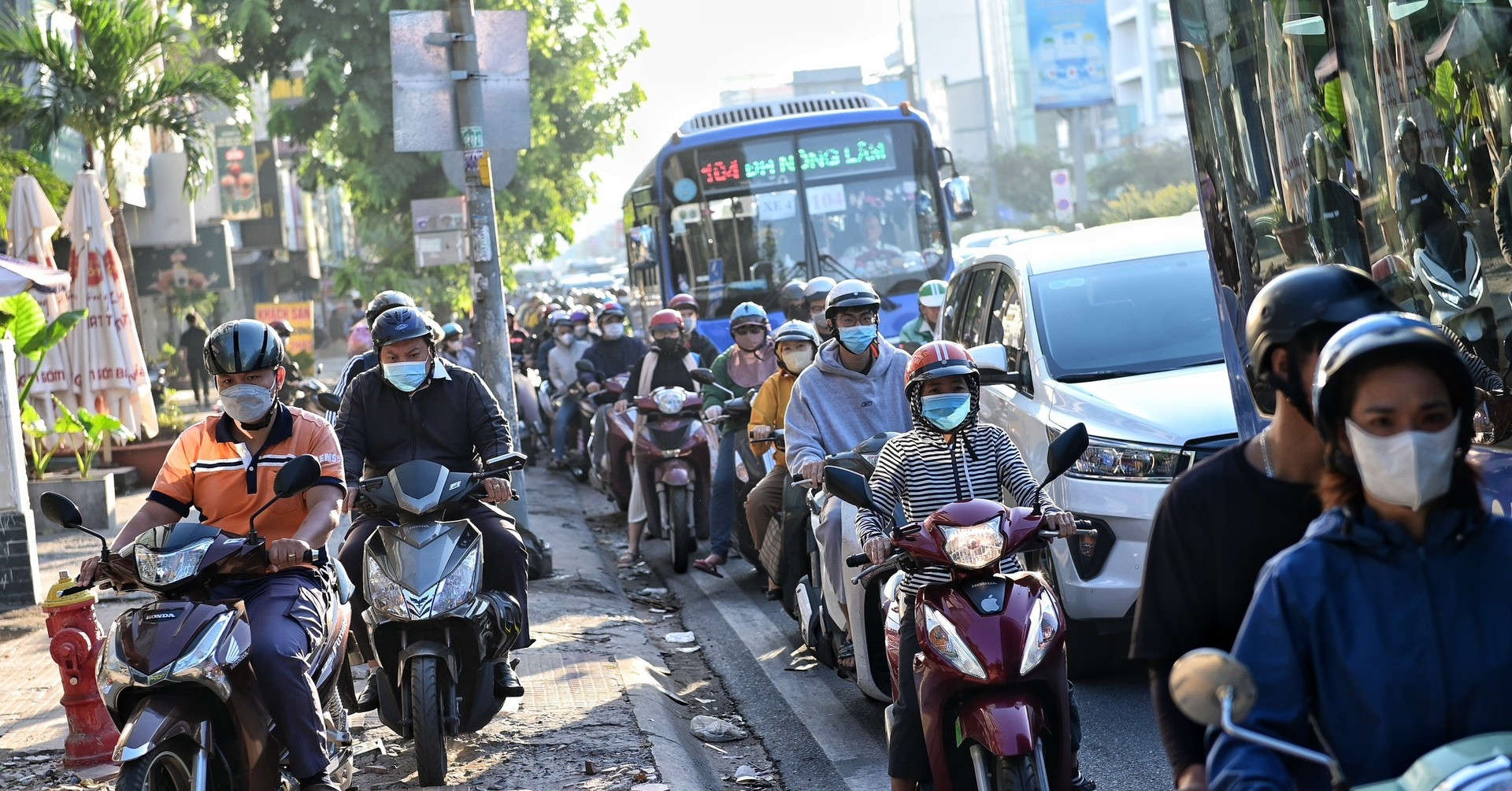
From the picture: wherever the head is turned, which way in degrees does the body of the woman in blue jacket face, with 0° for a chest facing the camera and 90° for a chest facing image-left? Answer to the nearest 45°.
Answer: approximately 0°

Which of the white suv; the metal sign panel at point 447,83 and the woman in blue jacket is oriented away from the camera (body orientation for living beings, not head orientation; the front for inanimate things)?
the metal sign panel

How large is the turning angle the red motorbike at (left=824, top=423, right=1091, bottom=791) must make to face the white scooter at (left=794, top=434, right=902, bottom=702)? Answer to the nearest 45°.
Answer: approximately 180°

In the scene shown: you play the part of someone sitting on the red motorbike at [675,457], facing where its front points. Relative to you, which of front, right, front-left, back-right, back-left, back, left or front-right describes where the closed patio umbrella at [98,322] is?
back-right

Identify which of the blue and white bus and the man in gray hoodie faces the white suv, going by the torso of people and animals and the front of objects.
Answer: the blue and white bus

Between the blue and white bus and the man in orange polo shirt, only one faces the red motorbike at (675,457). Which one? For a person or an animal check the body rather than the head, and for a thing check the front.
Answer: the blue and white bus

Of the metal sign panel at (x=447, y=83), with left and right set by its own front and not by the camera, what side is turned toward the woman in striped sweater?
back

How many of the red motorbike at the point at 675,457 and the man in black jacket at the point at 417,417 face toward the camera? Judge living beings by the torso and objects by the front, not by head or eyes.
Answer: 2

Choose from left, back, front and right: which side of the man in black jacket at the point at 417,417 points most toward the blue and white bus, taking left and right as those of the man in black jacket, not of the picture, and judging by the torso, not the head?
back
